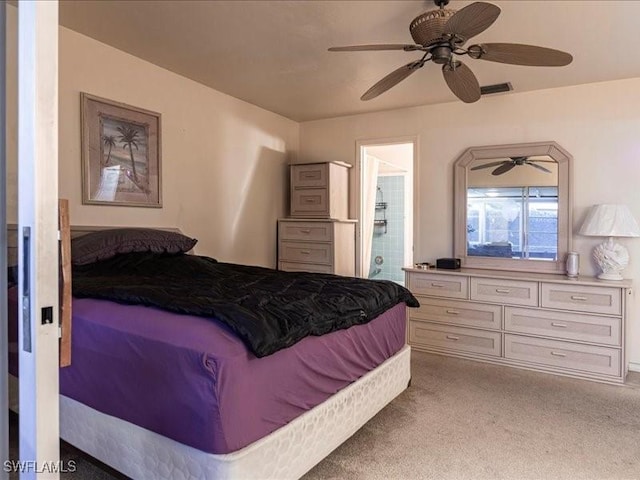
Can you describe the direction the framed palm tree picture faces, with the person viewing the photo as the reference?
facing the viewer and to the right of the viewer

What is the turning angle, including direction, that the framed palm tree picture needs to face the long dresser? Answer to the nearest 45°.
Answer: approximately 45° to its left

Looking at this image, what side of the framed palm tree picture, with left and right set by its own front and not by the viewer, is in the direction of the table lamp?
front

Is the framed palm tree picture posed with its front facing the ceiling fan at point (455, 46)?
yes

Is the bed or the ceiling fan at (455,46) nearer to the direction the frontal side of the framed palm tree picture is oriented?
the ceiling fan
